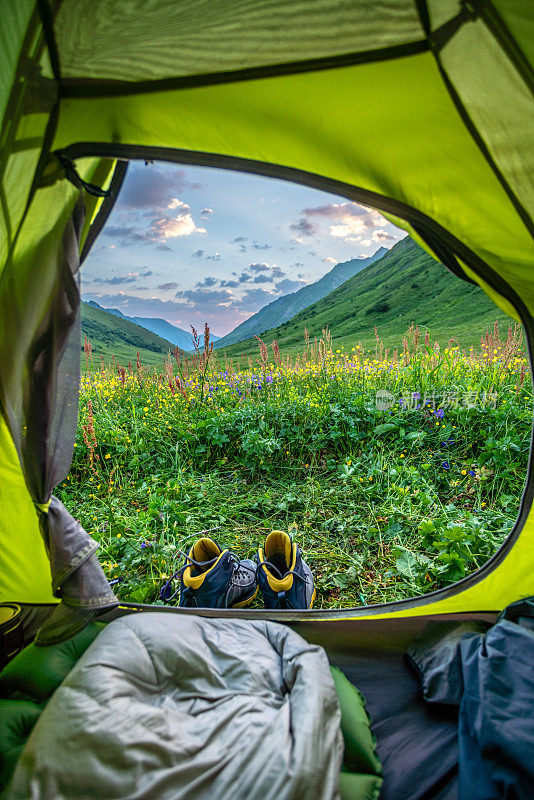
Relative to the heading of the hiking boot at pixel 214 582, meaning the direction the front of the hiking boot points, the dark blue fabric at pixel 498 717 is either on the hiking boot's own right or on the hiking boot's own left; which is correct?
on the hiking boot's own right

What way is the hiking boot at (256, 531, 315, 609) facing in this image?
away from the camera

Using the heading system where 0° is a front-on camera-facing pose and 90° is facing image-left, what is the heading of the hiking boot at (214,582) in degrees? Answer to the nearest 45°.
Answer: approximately 225°

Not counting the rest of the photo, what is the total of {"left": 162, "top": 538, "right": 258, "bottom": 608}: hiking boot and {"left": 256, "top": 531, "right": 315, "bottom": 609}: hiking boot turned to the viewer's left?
0

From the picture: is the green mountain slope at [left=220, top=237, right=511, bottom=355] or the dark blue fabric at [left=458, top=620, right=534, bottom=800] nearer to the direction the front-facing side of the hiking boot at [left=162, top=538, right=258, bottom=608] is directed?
the green mountain slope

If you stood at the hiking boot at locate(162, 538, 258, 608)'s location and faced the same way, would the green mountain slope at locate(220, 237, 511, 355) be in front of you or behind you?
in front
